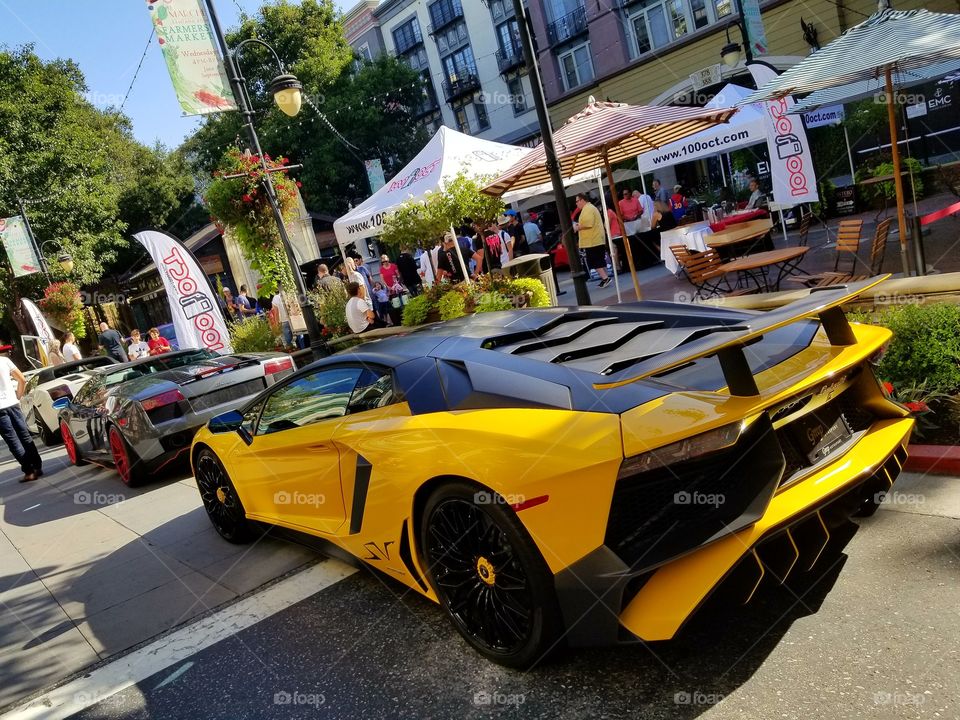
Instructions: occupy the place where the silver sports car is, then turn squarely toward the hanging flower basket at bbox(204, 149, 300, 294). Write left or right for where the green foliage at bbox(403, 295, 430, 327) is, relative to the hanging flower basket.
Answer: right

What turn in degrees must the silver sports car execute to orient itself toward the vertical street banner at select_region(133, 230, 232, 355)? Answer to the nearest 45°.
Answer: approximately 45° to its right

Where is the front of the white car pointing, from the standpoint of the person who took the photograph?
facing away from the viewer and to the left of the viewer

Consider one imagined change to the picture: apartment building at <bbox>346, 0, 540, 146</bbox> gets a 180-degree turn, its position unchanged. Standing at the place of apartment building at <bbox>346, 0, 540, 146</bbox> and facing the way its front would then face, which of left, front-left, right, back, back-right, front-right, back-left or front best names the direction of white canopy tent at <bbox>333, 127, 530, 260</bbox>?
back-right

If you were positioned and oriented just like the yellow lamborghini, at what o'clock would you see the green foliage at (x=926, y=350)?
The green foliage is roughly at 3 o'clock from the yellow lamborghini.

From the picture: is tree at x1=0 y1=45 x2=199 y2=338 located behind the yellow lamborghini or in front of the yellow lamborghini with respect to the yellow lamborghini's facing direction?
in front

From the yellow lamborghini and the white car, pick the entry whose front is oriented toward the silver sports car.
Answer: the yellow lamborghini

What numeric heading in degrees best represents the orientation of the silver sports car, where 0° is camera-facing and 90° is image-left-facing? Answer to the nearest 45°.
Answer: approximately 135°

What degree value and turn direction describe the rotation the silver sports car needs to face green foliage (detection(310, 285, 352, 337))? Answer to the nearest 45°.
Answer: approximately 90° to its right

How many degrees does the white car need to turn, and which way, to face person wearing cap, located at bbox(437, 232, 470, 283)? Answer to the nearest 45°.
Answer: approximately 135° to its right

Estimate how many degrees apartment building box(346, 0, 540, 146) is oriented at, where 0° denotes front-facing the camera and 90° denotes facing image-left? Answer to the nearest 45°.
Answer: approximately 45°

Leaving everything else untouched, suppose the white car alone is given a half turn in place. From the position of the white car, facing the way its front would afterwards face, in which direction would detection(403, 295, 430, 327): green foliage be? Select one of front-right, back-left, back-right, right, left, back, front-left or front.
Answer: front

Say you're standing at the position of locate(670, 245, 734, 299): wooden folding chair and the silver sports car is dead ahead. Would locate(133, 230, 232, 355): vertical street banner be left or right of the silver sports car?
right
